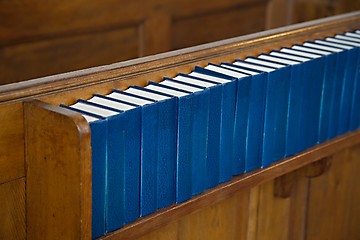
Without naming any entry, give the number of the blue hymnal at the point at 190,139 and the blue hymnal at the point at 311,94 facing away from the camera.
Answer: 0

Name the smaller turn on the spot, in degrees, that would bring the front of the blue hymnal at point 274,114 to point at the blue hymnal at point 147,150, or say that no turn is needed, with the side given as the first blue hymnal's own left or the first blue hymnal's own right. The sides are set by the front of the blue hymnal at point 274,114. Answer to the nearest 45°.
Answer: approximately 90° to the first blue hymnal's own right

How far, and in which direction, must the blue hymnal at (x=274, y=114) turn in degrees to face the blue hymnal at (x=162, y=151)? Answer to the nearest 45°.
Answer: approximately 90° to its right

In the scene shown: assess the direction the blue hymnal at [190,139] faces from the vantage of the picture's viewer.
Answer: facing the viewer and to the right of the viewer
